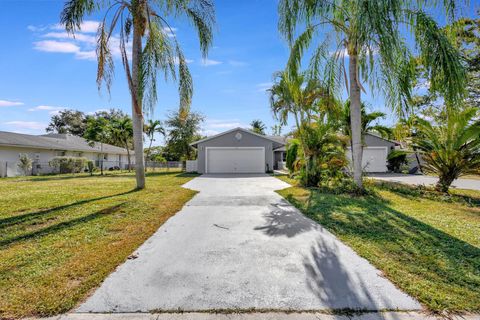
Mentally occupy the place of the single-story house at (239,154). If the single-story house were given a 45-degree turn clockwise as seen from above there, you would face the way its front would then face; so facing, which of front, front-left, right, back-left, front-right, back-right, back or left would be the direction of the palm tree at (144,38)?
front-left

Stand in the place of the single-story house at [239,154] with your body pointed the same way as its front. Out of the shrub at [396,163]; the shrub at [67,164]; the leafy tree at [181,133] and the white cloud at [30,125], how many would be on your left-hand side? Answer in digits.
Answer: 1

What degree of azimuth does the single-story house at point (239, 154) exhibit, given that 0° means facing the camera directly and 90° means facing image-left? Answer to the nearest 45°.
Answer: approximately 0°

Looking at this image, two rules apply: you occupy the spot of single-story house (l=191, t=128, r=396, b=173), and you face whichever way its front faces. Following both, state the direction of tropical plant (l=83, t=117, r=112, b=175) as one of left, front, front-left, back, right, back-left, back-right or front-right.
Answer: right

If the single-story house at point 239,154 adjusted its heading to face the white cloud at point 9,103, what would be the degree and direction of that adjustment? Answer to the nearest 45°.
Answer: approximately 90° to its right

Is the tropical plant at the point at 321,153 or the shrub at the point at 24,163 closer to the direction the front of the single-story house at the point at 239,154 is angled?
the tropical plant

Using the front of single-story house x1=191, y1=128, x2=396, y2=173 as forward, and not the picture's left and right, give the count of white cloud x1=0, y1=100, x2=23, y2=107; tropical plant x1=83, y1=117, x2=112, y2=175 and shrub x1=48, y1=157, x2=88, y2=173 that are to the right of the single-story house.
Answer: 3

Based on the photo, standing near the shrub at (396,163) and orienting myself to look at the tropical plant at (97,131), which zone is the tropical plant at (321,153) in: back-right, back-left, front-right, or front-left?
front-left

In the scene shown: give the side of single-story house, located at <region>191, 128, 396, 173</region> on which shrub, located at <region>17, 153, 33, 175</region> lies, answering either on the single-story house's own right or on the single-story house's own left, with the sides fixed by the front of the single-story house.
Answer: on the single-story house's own right

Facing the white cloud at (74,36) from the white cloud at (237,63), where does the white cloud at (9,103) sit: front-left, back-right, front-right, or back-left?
front-right
